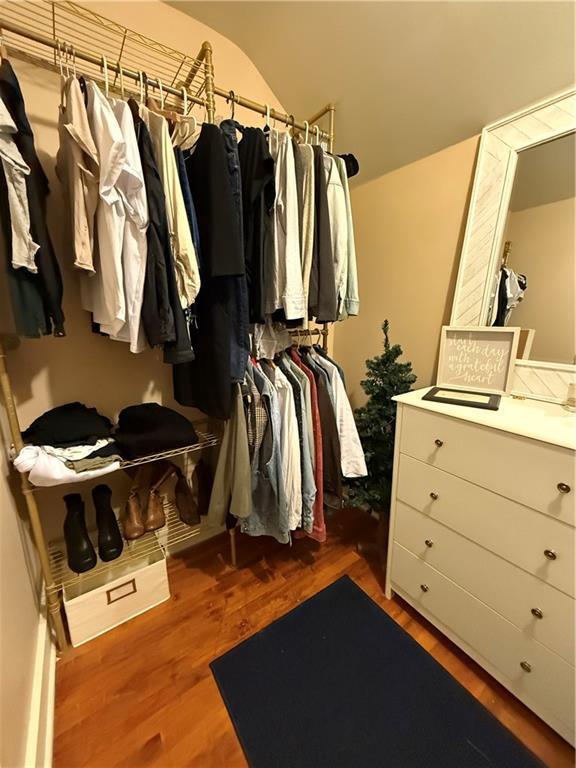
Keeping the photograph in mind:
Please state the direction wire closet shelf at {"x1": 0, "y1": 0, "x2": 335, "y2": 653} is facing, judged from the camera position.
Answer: facing the viewer and to the right of the viewer

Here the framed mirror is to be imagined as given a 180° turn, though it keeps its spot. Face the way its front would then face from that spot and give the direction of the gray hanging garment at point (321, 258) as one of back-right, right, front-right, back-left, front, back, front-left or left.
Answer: back

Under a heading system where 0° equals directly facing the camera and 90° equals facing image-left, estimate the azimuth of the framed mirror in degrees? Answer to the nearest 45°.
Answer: approximately 45°

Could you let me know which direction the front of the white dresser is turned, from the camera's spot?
facing the viewer and to the left of the viewer

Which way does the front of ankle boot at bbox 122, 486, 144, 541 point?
toward the camera

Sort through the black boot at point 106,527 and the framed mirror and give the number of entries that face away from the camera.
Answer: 0

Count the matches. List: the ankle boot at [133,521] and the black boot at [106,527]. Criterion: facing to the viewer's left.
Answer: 0

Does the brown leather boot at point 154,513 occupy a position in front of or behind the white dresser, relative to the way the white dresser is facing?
in front

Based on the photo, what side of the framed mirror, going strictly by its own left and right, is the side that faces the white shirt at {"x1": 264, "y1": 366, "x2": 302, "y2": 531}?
front

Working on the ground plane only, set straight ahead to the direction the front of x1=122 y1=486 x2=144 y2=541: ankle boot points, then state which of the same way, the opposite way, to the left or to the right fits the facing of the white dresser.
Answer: to the right

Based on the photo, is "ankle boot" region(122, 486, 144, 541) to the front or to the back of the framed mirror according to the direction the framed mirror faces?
to the front

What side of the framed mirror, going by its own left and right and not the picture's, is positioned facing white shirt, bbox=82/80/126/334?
front

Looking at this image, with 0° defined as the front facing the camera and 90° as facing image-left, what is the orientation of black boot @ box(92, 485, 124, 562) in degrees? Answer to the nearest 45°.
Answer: approximately 315°
